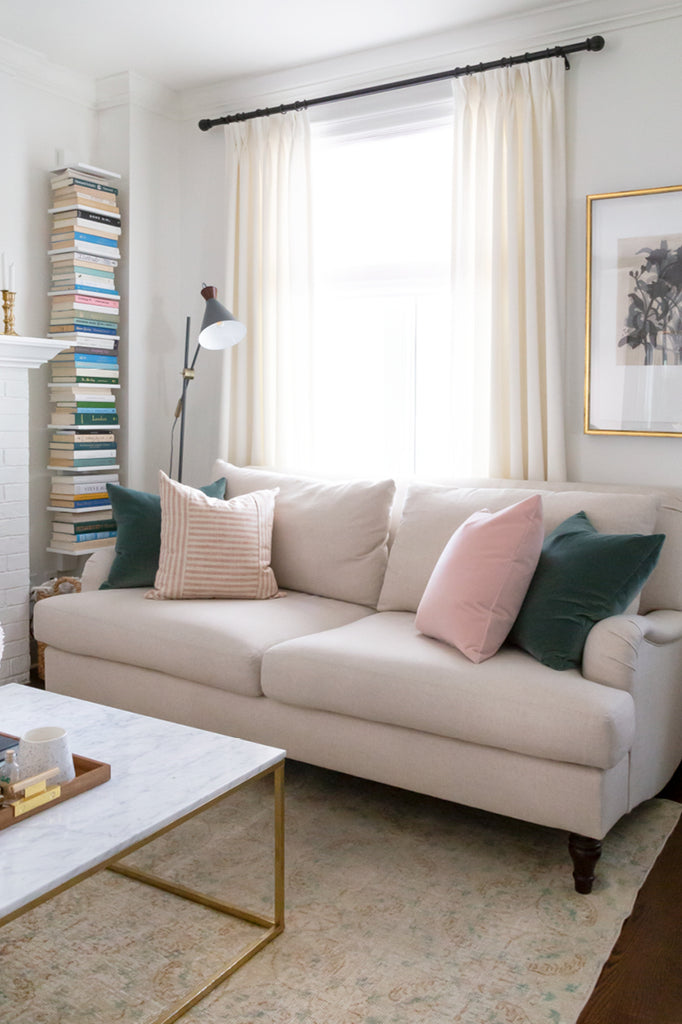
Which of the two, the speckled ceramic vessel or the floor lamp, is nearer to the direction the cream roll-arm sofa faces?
the speckled ceramic vessel

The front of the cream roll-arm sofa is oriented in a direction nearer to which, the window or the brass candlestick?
the brass candlestick

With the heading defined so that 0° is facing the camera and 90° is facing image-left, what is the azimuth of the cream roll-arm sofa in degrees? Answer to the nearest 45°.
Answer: approximately 45°

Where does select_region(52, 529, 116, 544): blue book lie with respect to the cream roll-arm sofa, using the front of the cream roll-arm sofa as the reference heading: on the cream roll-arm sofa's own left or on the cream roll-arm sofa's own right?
on the cream roll-arm sofa's own right

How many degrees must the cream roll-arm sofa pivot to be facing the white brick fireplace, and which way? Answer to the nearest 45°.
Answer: approximately 90° to its right

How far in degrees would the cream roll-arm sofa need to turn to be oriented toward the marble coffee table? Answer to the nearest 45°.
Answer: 0° — it already faces it

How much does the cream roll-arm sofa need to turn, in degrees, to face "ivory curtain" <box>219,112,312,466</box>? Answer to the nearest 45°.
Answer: approximately 135° to its right

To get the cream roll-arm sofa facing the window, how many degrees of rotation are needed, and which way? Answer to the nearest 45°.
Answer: approximately 135° to its right

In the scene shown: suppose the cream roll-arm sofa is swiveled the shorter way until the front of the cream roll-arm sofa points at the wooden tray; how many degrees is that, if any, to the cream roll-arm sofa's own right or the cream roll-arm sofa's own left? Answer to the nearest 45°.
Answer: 0° — it already faces it

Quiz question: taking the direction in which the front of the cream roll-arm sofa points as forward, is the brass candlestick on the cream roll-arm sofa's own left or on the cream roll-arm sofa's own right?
on the cream roll-arm sofa's own right
